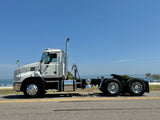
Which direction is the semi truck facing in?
to the viewer's left
